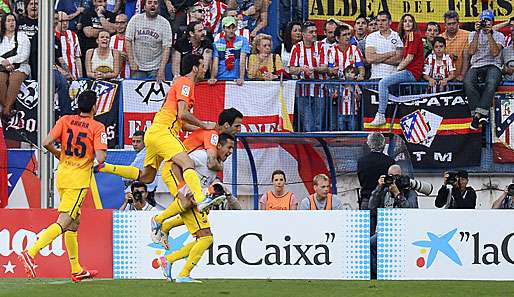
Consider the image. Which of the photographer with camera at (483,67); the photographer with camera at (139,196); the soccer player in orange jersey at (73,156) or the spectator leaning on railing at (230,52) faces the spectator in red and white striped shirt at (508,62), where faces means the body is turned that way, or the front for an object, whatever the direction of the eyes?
the soccer player in orange jersey

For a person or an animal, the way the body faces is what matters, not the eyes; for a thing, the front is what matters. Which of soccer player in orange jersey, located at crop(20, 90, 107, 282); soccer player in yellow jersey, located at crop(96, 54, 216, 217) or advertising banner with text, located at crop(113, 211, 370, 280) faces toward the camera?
the advertising banner with text

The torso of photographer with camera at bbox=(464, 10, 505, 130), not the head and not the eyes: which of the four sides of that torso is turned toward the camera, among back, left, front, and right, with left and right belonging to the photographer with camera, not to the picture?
front

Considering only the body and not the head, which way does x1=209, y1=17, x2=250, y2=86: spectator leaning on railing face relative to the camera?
toward the camera

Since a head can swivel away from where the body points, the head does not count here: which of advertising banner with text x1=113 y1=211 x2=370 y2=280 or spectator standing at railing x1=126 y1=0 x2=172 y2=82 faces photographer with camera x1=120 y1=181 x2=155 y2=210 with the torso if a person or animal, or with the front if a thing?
the spectator standing at railing

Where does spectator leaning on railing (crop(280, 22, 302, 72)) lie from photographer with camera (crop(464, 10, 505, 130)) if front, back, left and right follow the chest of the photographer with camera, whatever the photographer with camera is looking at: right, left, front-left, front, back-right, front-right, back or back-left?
right

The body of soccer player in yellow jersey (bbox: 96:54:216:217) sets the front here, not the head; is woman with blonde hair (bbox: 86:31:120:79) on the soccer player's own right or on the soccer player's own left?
on the soccer player's own left

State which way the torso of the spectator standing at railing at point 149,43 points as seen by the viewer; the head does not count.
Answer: toward the camera

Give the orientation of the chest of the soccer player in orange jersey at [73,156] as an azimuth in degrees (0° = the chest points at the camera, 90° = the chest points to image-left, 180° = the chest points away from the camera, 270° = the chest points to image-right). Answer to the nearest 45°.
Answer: approximately 225°

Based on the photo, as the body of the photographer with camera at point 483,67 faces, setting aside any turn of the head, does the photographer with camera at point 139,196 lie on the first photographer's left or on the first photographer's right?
on the first photographer's right

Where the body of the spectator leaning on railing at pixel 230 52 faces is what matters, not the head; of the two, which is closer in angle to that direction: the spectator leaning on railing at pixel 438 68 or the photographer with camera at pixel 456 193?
the photographer with camera

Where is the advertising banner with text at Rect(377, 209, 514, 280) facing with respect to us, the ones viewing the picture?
facing the viewer

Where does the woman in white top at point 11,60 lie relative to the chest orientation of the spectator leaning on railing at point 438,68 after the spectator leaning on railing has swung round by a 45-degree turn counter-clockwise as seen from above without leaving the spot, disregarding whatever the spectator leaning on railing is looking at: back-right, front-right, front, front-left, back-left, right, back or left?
back-right

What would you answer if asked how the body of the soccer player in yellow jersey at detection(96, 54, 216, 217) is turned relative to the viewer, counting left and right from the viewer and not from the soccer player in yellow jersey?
facing to the right of the viewer
